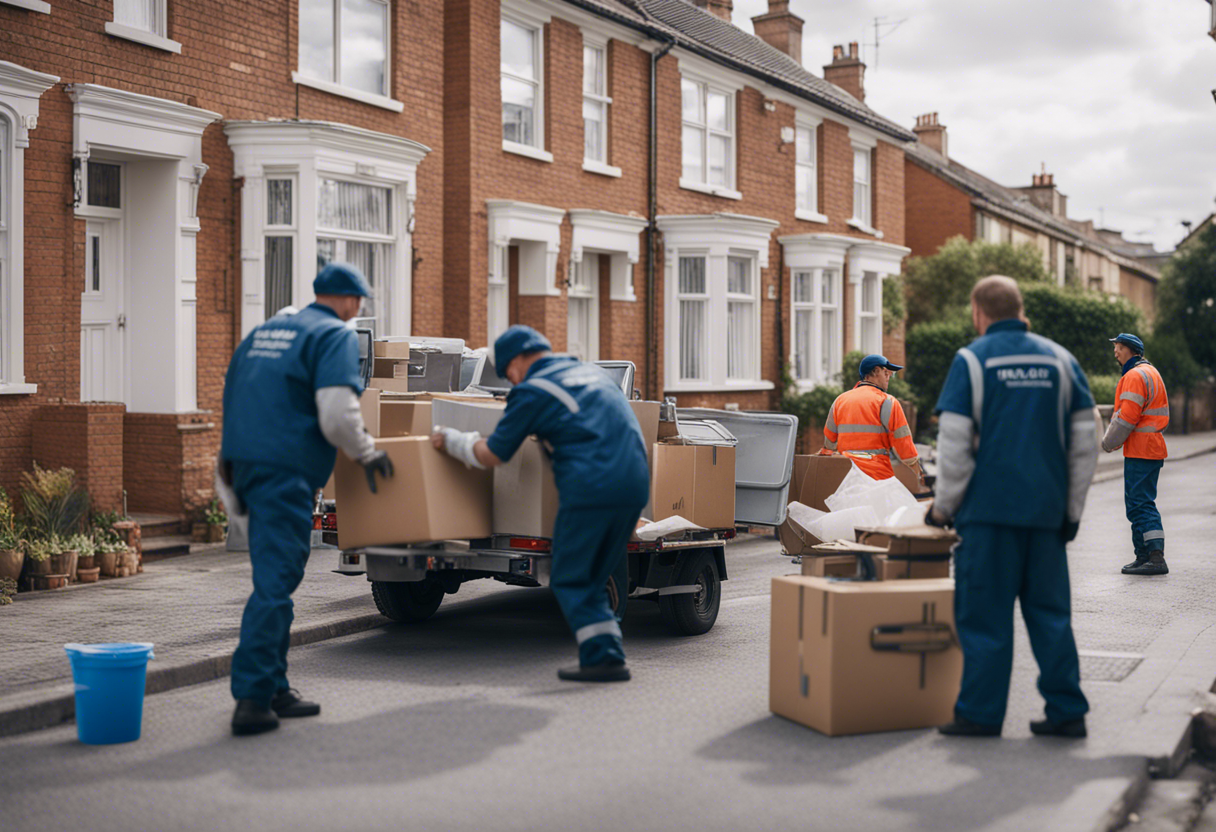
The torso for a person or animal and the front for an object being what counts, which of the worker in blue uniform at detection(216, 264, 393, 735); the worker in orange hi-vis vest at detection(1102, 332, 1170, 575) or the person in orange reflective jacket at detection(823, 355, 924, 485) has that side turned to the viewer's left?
the worker in orange hi-vis vest at detection(1102, 332, 1170, 575)

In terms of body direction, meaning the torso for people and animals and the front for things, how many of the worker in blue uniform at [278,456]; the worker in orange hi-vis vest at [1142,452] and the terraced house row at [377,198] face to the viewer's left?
1

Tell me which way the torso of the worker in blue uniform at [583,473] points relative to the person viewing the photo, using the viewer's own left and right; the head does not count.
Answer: facing away from the viewer and to the left of the viewer

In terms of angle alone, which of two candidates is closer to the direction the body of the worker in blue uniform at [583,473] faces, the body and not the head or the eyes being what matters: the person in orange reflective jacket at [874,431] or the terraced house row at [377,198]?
the terraced house row

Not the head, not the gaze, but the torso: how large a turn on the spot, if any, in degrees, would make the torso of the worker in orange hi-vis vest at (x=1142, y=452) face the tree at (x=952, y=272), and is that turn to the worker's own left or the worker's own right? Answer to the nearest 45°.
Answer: approximately 90° to the worker's own right

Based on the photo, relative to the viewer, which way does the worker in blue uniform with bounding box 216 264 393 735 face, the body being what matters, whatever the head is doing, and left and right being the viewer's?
facing away from the viewer and to the right of the viewer

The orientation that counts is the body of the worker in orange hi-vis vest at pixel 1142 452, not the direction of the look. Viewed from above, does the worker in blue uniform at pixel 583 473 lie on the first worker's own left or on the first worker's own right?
on the first worker's own left

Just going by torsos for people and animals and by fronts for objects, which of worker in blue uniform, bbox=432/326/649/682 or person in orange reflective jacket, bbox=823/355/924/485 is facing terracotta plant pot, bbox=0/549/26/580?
the worker in blue uniform

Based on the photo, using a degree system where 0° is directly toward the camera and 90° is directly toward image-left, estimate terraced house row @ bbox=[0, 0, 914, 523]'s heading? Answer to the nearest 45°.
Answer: approximately 315°

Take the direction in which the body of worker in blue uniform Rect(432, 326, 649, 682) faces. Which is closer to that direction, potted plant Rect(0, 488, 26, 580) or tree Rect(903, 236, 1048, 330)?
the potted plant

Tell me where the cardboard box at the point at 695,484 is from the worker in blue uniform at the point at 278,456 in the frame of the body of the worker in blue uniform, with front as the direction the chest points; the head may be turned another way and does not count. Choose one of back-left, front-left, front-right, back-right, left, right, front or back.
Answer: front

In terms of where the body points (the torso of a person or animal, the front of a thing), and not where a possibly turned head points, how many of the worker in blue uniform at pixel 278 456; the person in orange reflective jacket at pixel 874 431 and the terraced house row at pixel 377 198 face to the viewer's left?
0

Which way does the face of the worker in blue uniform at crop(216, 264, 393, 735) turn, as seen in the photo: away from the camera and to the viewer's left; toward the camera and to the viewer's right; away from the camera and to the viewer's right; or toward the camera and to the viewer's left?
away from the camera and to the viewer's right

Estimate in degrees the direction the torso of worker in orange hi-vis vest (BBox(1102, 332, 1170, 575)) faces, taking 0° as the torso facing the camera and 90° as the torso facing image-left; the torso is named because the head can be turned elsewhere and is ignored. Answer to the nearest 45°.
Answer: approximately 90°
